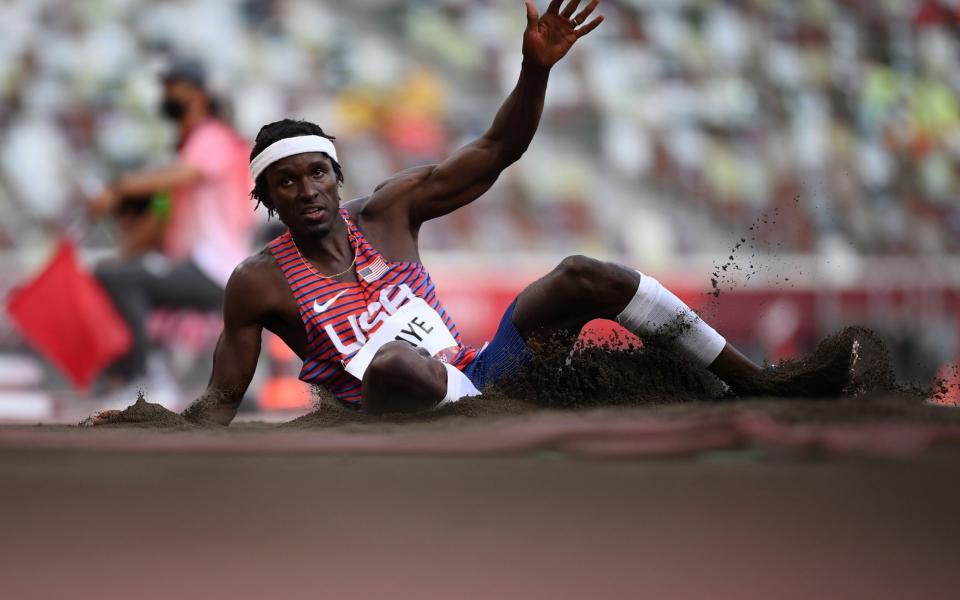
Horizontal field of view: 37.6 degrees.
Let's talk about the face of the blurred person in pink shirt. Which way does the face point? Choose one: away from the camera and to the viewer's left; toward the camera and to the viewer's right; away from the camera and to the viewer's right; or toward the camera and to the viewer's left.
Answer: toward the camera and to the viewer's left

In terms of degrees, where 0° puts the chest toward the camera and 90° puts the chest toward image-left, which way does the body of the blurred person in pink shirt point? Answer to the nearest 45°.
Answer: approximately 90°

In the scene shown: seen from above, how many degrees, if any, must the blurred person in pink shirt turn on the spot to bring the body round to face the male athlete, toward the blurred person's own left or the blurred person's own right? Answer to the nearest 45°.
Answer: approximately 90° to the blurred person's own left

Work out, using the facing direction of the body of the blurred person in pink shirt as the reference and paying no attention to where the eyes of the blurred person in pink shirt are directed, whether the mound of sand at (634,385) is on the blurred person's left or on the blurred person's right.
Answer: on the blurred person's left
